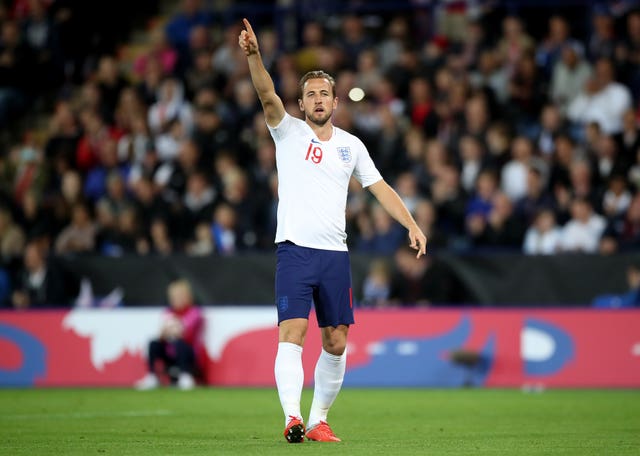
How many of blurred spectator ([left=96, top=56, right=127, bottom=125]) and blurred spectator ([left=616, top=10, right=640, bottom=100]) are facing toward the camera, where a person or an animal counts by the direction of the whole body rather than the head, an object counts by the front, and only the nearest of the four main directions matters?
2

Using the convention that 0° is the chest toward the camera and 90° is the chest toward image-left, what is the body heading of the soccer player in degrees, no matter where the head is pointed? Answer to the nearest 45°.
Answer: approximately 0°

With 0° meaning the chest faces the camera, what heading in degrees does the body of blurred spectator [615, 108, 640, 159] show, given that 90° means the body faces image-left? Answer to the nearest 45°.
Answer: approximately 0°
